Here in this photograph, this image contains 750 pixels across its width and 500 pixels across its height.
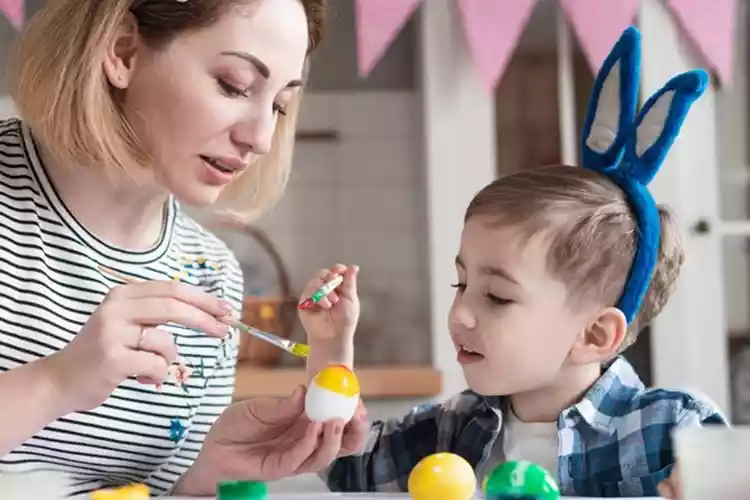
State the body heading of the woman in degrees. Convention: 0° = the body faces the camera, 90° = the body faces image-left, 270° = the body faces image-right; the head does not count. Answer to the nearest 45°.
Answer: approximately 315°

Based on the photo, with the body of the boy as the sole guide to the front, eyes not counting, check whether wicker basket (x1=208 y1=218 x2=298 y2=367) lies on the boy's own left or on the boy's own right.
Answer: on the boy's own right

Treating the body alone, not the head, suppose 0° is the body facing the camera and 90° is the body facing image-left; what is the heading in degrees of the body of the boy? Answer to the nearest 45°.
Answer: approximately 45°

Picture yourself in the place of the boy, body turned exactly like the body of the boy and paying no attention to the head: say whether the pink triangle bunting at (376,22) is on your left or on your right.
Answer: on your right

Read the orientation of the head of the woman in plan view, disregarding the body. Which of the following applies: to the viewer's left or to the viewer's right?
to the viewer's right

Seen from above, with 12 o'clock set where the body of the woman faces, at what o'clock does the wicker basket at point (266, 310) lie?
The wicker basket is roughly at 8 o'clock from the woman.

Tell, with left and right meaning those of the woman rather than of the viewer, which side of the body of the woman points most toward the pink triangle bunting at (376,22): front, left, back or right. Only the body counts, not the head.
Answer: left
